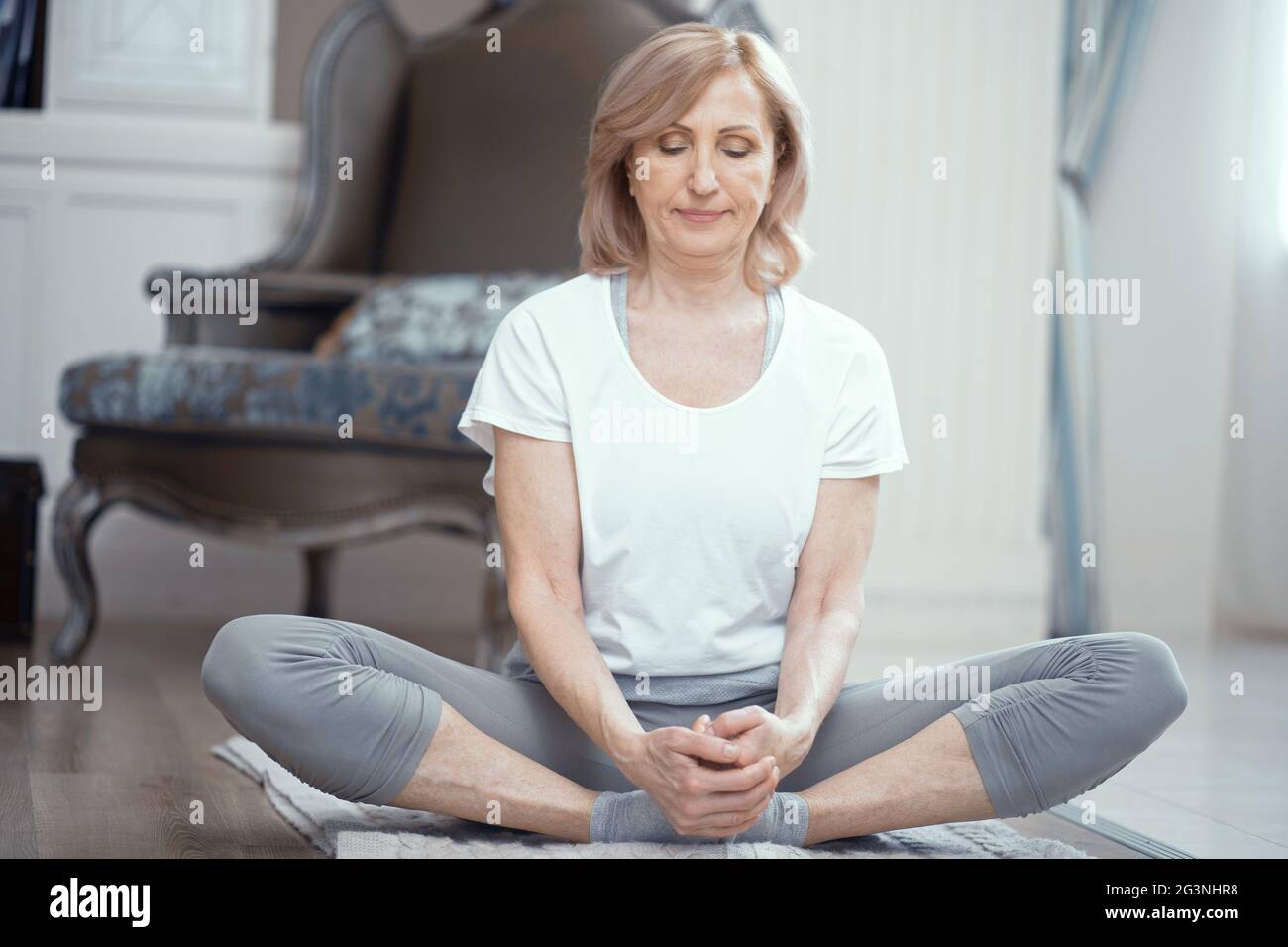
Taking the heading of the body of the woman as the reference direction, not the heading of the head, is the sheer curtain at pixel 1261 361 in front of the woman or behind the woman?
behind

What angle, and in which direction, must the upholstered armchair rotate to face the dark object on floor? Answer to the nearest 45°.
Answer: approximately 45° to its right

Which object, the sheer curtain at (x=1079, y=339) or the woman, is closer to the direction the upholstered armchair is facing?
the woman

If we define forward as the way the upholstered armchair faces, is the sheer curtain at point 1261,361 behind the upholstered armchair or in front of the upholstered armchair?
behind

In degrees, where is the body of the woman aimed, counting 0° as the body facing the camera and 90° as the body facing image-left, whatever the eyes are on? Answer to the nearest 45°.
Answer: approximately 0°

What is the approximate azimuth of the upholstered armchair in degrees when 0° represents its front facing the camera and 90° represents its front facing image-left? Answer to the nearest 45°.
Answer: approximately 45°

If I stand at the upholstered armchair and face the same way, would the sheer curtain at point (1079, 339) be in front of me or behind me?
behind
